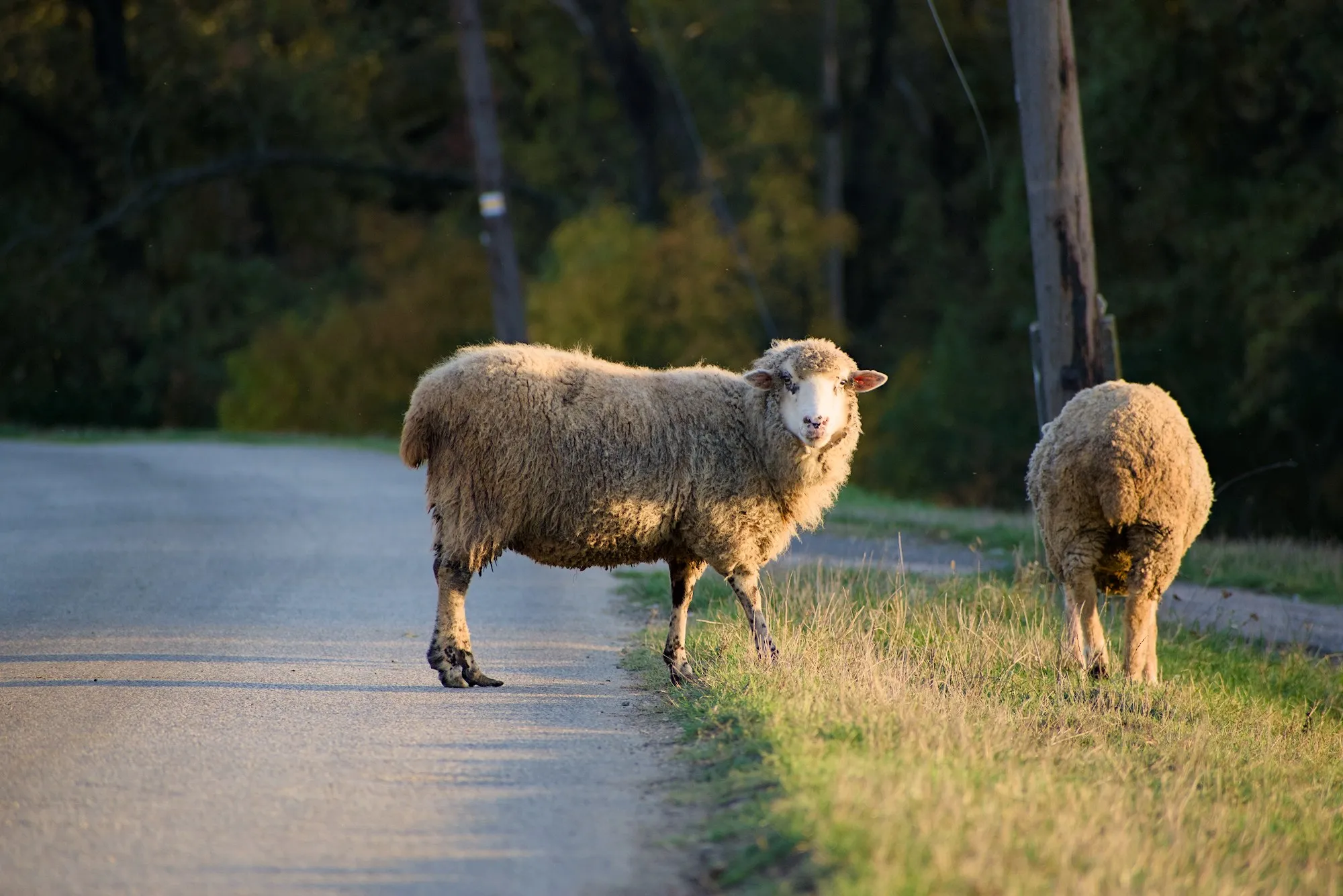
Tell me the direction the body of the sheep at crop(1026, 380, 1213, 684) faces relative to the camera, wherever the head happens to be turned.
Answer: away from the camera

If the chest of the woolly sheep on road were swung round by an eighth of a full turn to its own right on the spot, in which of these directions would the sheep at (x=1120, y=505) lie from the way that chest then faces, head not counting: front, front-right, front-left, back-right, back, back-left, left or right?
front-left

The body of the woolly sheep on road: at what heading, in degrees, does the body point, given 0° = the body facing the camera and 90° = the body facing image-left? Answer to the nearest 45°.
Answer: approximately 270°

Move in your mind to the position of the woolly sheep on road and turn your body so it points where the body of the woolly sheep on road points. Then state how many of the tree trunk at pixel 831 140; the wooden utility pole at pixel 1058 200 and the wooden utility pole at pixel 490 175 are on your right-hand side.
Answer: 0

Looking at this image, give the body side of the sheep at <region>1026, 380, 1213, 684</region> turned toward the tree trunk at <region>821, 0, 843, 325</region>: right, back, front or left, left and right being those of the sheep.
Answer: front

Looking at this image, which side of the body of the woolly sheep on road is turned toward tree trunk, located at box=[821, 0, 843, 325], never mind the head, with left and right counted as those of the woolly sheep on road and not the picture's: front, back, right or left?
left

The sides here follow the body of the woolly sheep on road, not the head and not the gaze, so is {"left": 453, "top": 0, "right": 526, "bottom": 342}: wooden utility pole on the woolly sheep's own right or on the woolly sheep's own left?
on the woolly sheep's own left

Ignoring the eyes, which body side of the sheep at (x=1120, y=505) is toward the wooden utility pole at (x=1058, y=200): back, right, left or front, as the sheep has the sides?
front

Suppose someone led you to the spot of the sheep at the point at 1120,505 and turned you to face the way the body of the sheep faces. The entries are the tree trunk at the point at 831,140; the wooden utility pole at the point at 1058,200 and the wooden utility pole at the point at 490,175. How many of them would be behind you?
0
